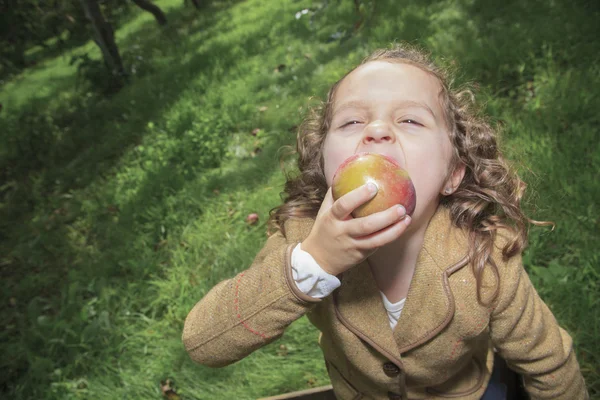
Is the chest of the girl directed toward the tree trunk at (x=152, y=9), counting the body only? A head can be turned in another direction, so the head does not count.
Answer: no

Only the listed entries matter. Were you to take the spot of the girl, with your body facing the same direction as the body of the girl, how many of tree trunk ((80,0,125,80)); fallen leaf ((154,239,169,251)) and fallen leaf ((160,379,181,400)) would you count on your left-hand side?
0

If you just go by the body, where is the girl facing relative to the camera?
toward the camera

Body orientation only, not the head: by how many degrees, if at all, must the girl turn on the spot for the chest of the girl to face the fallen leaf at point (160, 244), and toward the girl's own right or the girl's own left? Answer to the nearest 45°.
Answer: approximately 135° to the girl's own right

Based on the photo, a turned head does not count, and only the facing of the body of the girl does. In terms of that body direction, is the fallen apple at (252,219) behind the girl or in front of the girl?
behind

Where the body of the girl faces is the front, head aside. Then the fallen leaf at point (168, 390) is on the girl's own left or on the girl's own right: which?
on the girl's own right

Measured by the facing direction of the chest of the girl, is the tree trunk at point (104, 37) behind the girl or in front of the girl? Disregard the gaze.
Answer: behind

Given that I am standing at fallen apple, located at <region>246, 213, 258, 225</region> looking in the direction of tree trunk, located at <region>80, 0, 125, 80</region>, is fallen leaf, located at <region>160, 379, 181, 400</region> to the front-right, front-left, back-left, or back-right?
back-left

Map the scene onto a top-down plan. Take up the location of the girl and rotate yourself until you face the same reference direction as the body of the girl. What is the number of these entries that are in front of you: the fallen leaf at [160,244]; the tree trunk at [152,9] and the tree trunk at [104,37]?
0

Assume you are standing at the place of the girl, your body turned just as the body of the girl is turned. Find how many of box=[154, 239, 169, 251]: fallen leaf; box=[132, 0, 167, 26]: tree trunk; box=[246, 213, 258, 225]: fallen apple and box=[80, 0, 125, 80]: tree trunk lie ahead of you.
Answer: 0

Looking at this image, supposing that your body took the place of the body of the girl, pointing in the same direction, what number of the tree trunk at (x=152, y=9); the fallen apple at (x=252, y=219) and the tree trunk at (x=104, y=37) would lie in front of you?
0

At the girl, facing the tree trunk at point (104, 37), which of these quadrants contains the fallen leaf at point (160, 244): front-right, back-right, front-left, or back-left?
front-left

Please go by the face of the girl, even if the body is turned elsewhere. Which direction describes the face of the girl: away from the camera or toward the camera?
toward the camera

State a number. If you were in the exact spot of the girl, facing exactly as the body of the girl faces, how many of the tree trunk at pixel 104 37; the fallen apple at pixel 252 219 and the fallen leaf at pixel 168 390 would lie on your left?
0
